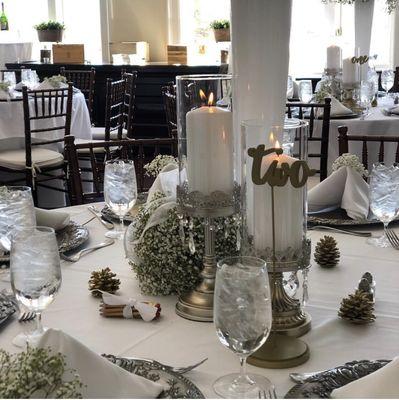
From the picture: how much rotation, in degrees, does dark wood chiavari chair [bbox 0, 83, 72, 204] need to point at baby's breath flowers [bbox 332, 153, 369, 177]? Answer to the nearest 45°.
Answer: approximately 135° to its left

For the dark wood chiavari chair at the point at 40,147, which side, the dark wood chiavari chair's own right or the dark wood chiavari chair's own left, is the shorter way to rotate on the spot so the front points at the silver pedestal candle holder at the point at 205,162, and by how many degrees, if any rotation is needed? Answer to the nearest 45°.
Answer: approximately 135° to the dark wood chiavari chair's own left

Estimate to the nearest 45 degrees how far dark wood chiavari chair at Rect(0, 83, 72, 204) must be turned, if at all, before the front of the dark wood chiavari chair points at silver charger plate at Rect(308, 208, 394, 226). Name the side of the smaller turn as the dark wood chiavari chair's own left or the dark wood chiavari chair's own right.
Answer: approximately 135° to the dark wood chiavari chair's own left
